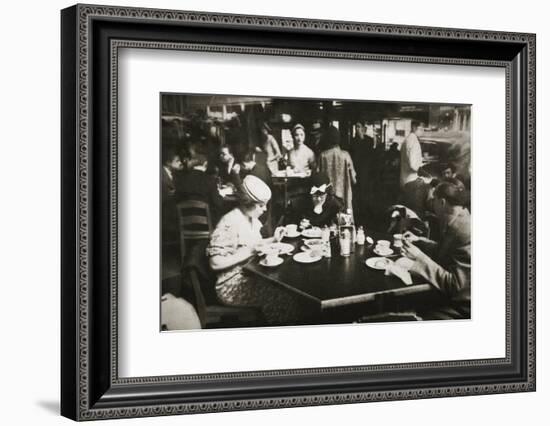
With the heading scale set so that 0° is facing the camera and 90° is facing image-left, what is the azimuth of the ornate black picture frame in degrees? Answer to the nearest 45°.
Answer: approximately 315°
